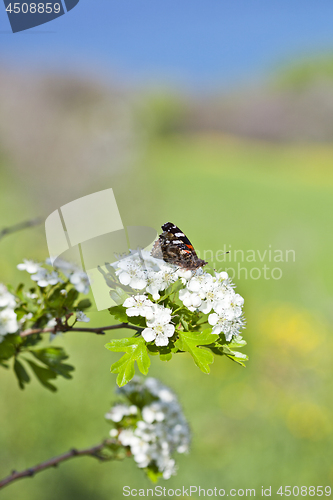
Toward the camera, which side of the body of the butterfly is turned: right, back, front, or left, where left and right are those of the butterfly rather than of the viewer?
right
